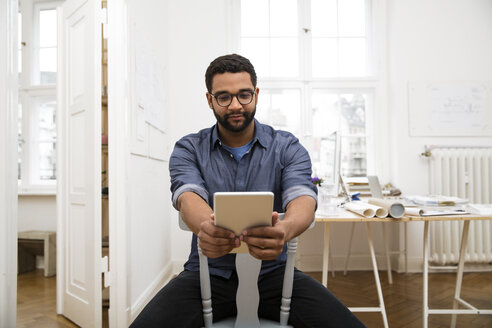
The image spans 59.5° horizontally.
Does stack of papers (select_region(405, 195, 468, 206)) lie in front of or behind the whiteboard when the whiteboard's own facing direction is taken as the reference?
in front

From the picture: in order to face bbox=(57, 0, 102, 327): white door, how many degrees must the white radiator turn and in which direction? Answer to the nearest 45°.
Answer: approximately 45° to its right

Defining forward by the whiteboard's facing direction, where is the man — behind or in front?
in front

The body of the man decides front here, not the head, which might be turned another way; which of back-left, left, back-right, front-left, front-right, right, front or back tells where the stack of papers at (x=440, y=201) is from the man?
back-left

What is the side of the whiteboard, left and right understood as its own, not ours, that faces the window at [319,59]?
right

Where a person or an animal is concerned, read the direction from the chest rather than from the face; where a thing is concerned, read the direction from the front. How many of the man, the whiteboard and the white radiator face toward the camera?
3

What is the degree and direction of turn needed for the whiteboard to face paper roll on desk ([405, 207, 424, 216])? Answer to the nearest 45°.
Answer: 0° — it already faces it

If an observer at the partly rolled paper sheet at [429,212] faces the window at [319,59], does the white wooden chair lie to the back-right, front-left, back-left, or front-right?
back-left

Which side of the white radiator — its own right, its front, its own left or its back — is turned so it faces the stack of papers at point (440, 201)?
front
